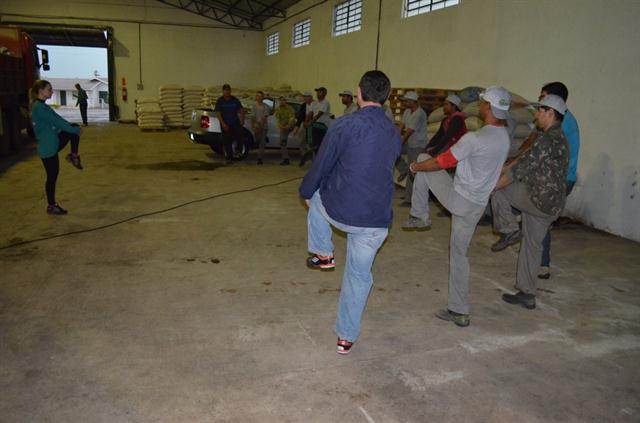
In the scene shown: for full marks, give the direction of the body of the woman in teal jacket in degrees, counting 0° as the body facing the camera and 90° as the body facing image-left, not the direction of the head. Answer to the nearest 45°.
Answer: approximately 270°

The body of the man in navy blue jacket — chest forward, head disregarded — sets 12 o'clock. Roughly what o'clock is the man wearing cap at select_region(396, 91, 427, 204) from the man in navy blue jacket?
The man wearing cap is roughly at 2 o'clock from the man in navy blue jacket.

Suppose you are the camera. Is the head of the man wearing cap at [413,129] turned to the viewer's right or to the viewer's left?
to the viewer's left

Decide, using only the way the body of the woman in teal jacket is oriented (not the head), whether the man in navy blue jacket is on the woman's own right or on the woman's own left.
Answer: on the woman's own right

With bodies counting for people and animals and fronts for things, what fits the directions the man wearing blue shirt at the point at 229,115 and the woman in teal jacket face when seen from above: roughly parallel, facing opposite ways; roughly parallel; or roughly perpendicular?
roughly perpendicular

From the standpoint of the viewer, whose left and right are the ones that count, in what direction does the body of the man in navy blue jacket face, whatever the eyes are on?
facing away from the viewer and to the left of the viewer

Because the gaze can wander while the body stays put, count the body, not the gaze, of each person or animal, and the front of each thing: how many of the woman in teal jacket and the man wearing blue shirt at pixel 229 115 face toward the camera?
1

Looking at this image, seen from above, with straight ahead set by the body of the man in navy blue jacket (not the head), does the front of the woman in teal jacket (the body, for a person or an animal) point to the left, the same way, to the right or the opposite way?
to the right

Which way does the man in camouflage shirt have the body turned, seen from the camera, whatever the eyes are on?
to the viewer's left

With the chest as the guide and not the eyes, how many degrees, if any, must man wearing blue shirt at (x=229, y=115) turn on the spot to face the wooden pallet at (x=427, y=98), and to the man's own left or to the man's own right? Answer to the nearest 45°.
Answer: approximately 45° to the man's own left

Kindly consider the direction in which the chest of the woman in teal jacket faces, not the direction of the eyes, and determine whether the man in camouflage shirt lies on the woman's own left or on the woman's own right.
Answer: on the woman's own right

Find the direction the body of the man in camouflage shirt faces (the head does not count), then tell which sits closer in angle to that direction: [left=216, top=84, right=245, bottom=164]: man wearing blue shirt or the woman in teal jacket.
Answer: the woman in teal jacket
